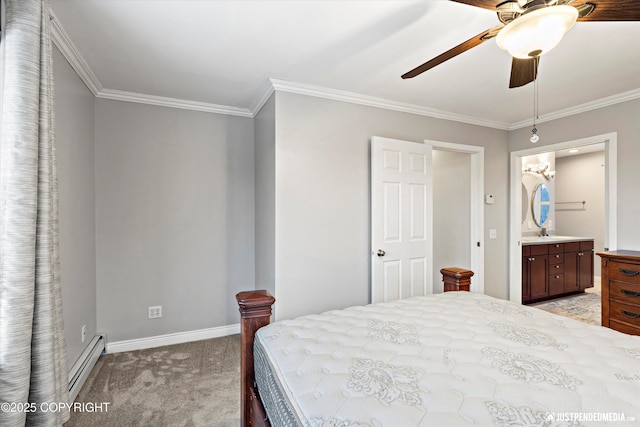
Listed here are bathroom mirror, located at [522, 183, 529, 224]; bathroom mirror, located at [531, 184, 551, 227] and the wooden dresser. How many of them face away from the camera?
0

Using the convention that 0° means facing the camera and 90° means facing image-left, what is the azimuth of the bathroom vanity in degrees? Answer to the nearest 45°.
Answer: approximately 315°

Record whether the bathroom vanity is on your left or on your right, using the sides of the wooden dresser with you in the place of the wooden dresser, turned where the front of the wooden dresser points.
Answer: on your right

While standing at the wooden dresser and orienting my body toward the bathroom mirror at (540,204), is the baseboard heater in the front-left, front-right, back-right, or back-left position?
back-left

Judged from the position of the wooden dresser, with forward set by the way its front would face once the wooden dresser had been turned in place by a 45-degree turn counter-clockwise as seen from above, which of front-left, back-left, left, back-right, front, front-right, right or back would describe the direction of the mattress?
front

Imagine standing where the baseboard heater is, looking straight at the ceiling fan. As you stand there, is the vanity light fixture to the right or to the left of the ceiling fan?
left

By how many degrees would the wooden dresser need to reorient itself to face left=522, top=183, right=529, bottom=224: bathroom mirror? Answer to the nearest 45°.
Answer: approximately 90° to its right

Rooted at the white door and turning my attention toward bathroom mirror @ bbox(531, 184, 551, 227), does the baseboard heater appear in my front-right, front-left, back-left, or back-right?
back-left

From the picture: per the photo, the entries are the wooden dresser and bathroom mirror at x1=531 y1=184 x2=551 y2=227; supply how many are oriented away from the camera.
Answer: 0

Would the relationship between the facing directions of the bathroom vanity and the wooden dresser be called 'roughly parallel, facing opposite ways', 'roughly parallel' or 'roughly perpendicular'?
roughly perpendicular

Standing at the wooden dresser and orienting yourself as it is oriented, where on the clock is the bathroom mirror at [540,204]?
The bathroom mirror is roughly at 4 o'clock from the wooden dresser.

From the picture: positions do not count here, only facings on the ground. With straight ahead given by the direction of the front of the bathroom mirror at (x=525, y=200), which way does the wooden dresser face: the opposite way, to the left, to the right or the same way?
to the right

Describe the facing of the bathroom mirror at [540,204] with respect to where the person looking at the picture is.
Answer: facing the viewer and to the right of the viewer

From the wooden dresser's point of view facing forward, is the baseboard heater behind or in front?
in front

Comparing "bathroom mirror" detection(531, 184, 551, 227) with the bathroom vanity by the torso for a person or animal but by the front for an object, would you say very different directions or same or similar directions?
same or similar directions

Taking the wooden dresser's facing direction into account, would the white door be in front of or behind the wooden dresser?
in front

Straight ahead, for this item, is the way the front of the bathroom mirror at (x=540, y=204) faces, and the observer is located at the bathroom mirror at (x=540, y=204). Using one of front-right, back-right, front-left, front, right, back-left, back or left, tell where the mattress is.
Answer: front-right

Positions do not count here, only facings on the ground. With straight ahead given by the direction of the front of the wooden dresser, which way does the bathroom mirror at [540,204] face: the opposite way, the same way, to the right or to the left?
to the left

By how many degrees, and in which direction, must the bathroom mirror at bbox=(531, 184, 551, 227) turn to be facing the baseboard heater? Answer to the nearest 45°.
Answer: approximately 90° to its right
